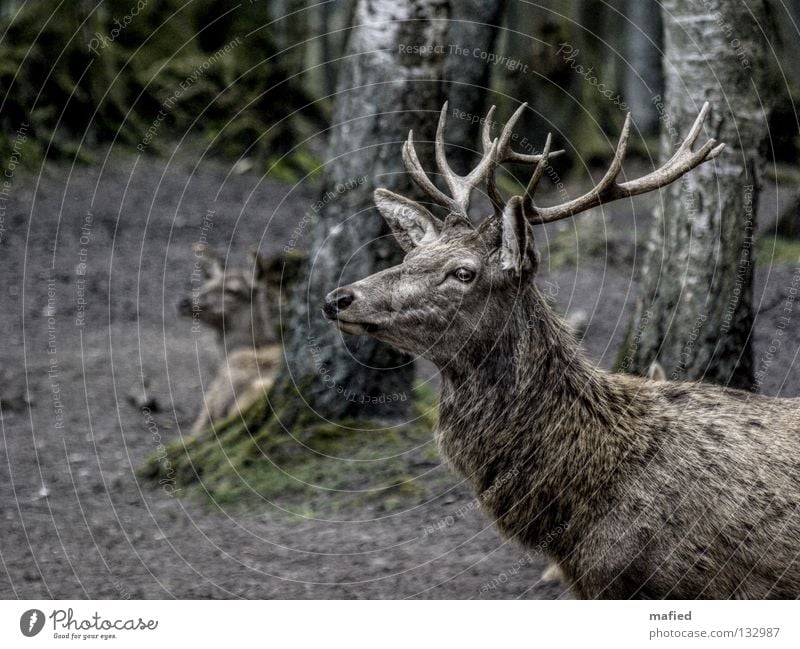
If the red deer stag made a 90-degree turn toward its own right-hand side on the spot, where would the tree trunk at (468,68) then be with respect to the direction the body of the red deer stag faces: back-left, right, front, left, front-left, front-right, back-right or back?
front

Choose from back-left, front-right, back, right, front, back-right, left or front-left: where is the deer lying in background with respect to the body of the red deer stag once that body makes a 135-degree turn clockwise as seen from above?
left

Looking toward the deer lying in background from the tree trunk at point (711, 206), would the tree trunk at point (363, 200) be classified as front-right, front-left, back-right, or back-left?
front-left

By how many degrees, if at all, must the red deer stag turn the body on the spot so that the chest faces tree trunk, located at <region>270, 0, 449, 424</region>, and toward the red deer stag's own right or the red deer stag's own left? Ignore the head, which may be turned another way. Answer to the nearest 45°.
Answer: approximately 45° to the red deer stag's own right

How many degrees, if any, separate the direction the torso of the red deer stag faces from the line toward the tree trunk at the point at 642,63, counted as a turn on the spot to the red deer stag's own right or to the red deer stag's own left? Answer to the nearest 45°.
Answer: approximately 90° to the red deer stag's own right

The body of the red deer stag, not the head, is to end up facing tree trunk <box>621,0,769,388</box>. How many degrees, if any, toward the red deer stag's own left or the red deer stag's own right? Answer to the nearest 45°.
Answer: approximately 135° to the red deer stag's own right

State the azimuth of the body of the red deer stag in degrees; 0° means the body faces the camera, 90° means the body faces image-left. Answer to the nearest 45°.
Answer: approximately 90°
